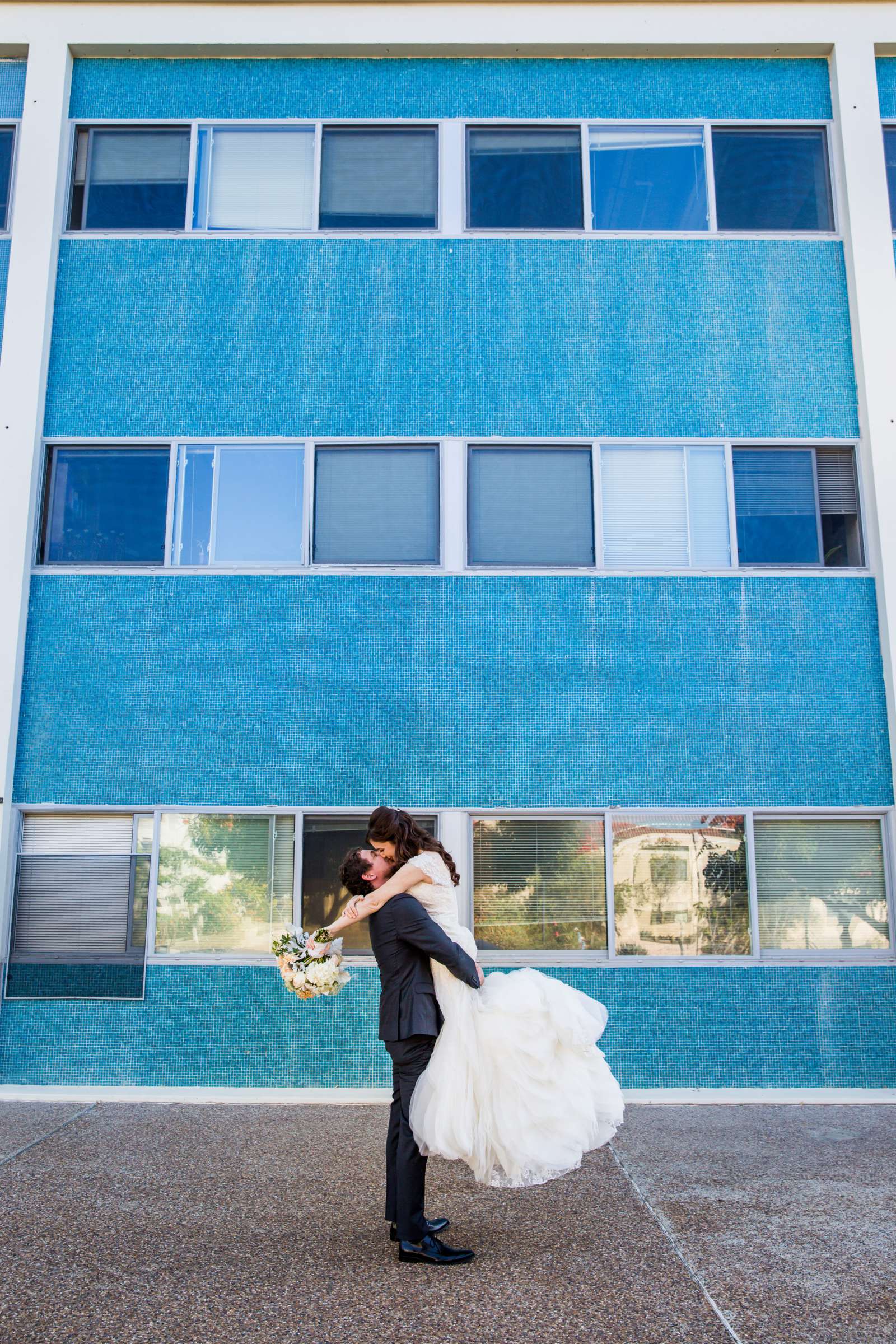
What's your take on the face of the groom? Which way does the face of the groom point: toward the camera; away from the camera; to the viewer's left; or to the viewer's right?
to the viewer's right

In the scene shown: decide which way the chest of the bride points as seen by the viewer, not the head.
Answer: to the viewer's left

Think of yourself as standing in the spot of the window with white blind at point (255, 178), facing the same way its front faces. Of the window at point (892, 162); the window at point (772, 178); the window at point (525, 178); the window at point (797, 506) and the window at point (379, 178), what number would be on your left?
5

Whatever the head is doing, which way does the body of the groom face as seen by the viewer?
to the viewer's right

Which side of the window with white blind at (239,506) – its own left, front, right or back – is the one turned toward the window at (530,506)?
left

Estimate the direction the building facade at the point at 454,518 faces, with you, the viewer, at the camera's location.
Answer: facing the viewer

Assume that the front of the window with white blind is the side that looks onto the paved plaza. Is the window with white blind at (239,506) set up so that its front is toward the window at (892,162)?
no

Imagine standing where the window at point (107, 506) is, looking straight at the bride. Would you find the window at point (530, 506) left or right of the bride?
left

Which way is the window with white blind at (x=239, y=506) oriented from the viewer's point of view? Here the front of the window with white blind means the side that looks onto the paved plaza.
toward the camera

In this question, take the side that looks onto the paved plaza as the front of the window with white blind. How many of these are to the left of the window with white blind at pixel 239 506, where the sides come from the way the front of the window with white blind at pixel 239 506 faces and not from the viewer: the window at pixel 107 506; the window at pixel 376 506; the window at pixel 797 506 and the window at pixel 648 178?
3

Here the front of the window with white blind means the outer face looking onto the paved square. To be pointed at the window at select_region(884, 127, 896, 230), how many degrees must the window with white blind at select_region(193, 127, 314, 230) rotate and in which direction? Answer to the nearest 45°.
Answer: approximately 90° to its left
